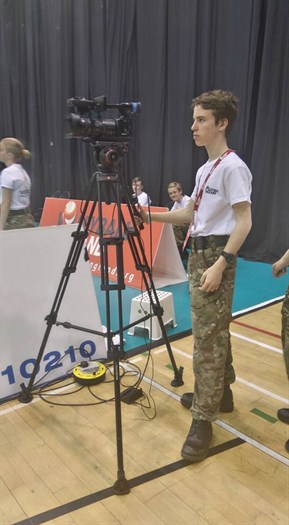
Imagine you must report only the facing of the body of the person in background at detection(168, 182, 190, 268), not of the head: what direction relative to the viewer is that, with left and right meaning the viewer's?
facing the viewer and to the left of the viewer

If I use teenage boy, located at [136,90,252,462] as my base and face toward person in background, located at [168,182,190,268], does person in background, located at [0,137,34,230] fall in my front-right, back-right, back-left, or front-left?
front-left

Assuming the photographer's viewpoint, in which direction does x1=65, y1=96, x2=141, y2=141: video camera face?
facing to the left of the viewer

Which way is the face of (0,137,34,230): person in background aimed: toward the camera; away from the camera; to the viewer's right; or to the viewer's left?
to the viewer's left

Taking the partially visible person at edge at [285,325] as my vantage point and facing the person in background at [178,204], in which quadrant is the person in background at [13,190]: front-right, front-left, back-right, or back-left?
front-left

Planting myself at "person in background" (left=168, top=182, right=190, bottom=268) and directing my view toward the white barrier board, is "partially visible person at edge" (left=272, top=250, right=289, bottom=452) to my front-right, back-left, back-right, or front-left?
front-left

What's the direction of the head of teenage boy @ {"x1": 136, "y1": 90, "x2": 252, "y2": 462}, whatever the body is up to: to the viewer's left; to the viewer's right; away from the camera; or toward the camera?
to the viewer's left
